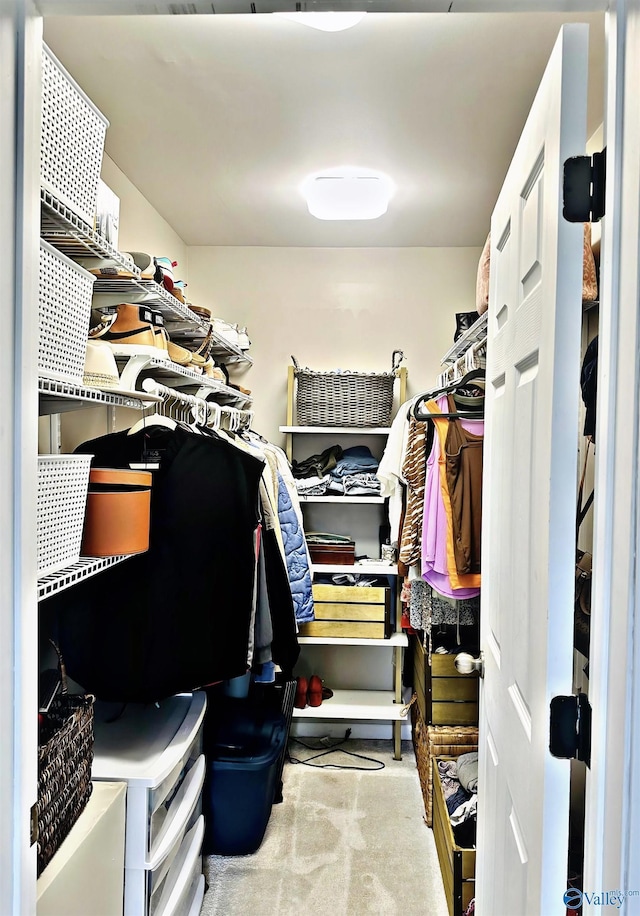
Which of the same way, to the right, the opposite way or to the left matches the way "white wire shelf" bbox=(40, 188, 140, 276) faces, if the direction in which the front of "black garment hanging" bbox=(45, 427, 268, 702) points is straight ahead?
to the left

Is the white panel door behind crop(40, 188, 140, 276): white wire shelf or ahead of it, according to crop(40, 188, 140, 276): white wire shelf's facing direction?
ahead

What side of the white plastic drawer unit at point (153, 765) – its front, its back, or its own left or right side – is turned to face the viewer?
right

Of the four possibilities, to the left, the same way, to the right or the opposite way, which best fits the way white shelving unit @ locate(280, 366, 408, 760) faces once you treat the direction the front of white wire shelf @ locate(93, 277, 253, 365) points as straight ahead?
to the right

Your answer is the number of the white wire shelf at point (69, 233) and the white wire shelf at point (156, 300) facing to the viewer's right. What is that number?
2

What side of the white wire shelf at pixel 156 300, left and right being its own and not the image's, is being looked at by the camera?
right

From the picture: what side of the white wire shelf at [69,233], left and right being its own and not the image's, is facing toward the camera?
right
